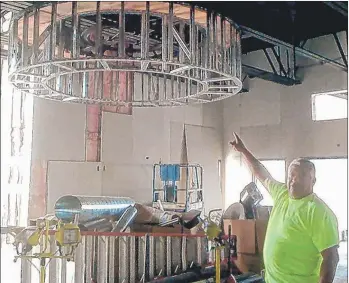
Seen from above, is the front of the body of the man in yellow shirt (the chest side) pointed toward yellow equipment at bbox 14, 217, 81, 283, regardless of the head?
no

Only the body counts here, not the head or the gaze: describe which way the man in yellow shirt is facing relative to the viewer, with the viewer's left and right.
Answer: facing the viewer and to the left of the viewer

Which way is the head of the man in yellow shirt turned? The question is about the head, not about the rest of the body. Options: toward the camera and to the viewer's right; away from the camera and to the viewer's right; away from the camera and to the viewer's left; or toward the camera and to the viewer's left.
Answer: toward the camera and to the viewer's left

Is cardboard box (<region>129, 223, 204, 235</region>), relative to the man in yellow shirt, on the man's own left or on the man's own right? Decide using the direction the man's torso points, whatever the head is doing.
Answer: on the man's own right

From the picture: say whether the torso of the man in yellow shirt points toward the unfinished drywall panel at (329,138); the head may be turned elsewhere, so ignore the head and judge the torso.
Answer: no

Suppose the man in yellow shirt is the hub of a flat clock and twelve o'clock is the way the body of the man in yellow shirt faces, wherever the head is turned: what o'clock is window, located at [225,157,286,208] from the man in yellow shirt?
The window is roughly at 4 o'clock from the man in yellow shirt.

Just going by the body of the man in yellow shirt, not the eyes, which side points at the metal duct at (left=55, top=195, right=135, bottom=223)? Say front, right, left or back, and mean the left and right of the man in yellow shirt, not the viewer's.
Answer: right

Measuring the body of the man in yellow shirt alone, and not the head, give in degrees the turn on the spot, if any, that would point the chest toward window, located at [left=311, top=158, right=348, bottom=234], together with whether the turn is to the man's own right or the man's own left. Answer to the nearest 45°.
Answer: approximately 135° to the man's own right

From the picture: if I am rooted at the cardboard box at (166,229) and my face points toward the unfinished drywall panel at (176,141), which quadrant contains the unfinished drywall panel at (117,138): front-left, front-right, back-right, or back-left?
front-left

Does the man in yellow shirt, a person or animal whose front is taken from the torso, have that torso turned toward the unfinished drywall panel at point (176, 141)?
no

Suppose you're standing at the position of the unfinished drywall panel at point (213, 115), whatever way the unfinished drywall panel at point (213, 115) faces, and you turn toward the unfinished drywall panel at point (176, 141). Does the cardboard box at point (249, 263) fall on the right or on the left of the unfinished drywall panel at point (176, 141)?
left

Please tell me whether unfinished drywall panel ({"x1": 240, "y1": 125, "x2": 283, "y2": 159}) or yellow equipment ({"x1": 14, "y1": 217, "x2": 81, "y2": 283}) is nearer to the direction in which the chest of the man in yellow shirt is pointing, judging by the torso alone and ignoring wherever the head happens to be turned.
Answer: the yellow equipment
